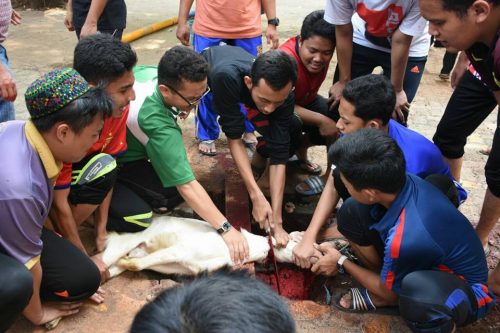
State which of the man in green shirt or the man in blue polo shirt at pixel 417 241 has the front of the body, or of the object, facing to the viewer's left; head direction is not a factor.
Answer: the man in blue polo shirt

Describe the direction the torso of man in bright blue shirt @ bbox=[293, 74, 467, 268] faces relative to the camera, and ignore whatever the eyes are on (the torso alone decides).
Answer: to the viewer's left

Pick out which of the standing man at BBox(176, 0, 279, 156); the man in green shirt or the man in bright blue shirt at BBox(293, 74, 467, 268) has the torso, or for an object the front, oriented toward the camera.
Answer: the standing man

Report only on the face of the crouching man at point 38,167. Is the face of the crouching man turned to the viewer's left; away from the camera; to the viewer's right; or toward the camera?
to the viewer's right

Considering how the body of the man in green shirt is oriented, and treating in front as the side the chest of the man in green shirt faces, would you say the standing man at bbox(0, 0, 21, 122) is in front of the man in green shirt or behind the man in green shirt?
behind

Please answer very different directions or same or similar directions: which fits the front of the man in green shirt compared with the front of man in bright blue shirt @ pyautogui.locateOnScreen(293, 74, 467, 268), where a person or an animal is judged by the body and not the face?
very different directions

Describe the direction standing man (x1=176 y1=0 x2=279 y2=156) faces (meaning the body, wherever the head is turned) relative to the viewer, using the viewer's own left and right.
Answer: facing the viewer

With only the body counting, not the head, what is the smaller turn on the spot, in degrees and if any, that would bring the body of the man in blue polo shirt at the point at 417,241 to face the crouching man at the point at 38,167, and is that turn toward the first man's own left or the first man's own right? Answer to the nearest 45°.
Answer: approximately 45° to the first man's own left

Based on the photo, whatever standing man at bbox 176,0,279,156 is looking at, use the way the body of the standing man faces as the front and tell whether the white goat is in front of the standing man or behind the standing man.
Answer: in front

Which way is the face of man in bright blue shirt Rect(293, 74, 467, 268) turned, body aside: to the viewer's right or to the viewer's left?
to the viewer's left

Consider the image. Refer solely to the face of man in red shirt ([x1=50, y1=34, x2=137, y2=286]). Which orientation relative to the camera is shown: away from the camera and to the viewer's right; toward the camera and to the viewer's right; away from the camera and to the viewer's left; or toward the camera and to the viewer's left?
toward the camera and to the viewer's right

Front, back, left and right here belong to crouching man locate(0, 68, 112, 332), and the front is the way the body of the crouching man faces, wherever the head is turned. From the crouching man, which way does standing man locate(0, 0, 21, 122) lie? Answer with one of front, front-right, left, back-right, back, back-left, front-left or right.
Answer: left

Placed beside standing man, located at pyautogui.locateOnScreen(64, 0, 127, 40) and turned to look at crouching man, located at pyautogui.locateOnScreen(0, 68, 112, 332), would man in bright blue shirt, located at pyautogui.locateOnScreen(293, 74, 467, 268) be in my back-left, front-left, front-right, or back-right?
front-left

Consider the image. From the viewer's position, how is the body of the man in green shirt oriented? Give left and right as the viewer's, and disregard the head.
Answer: facing to the right of the viewer

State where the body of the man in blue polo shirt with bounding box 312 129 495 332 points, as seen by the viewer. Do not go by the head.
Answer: to the viewer's left

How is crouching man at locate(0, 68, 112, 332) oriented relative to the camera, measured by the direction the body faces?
to the viewer's right
